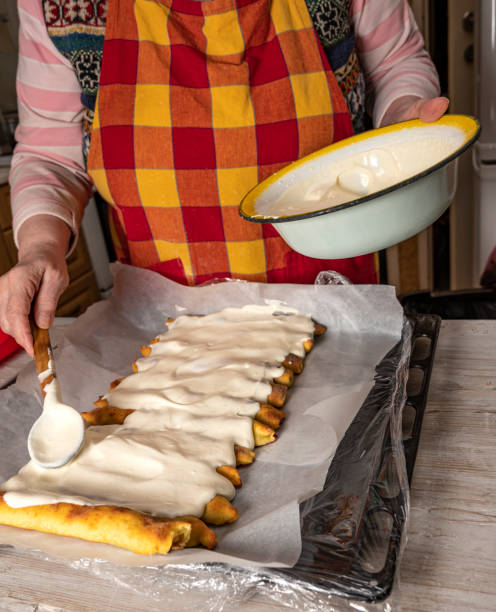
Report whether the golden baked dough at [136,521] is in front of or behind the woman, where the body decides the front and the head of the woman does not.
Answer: in front

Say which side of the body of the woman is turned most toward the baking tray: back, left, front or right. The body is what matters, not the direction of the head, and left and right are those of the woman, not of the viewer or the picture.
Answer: front

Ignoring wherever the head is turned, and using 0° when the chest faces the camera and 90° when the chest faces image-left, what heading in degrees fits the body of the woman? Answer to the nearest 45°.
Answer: approximately 0°
